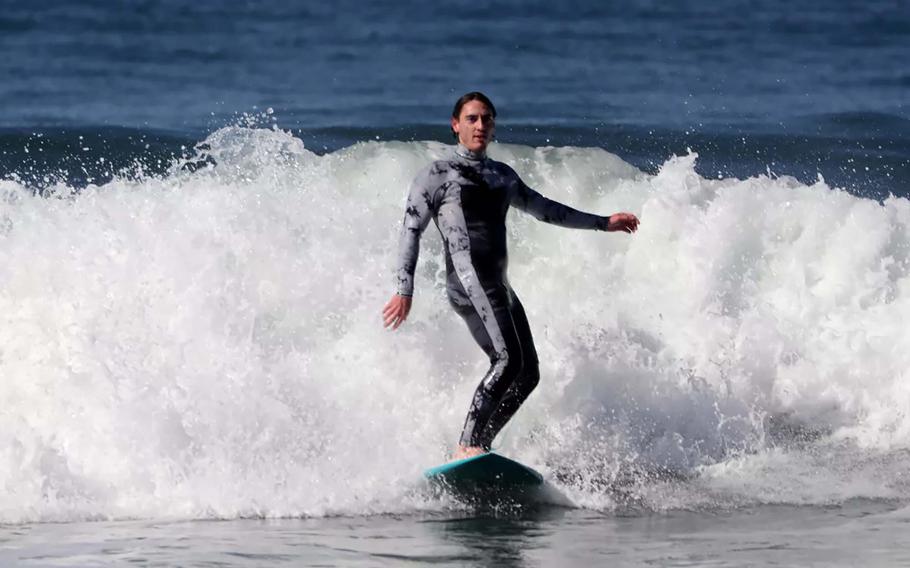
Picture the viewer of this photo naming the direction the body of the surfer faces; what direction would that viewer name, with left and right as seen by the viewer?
facing the viewer and to the right of the viewer

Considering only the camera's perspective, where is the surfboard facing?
facing the viewer
